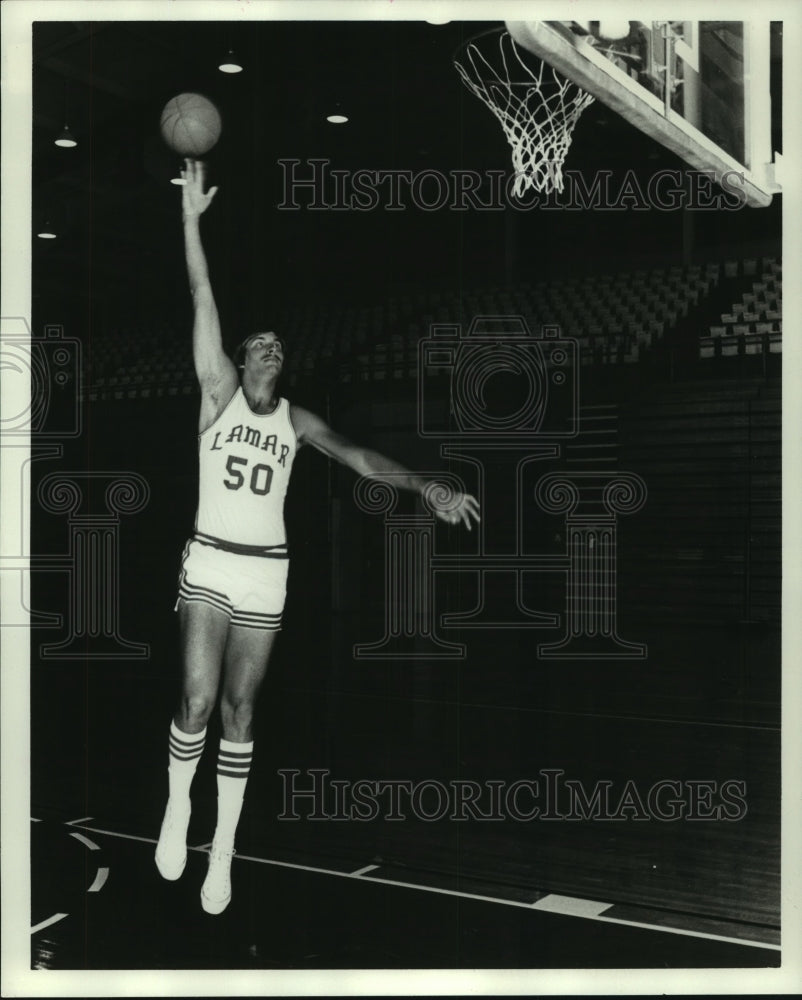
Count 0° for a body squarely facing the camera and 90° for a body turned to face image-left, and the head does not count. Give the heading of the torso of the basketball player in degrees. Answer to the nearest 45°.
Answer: approximately 0°
